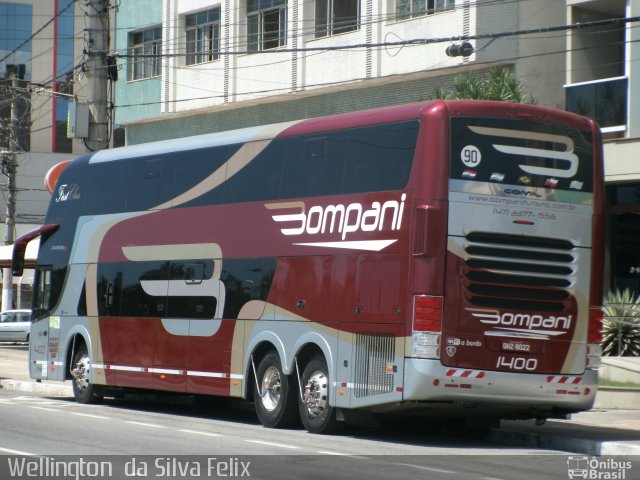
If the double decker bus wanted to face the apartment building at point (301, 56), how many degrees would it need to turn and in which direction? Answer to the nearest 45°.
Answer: approximately 45° to its right

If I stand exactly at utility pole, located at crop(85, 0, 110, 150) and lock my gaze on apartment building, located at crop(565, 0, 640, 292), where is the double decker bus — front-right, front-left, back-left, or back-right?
front-right

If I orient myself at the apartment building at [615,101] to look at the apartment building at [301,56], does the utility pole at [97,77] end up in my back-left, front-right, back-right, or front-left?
front-left

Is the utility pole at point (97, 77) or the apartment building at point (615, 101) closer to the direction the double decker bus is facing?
the utility pole

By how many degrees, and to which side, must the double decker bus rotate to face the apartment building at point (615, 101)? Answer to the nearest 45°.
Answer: approximately 90° to its right

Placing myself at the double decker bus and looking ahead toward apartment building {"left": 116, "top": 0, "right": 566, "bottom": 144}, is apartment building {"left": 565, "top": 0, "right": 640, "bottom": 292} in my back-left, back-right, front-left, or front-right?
front-right

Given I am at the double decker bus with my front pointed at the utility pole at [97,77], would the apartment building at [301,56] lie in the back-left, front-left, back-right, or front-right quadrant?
front-right

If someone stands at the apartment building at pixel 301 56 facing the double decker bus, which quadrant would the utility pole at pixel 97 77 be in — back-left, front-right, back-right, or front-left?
front-right

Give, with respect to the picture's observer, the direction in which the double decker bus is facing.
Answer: facing away from the viewer and to the left of the viewer

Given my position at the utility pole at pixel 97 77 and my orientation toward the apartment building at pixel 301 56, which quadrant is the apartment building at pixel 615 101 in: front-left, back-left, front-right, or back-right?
front-right

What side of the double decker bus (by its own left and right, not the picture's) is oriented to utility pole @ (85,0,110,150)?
front
